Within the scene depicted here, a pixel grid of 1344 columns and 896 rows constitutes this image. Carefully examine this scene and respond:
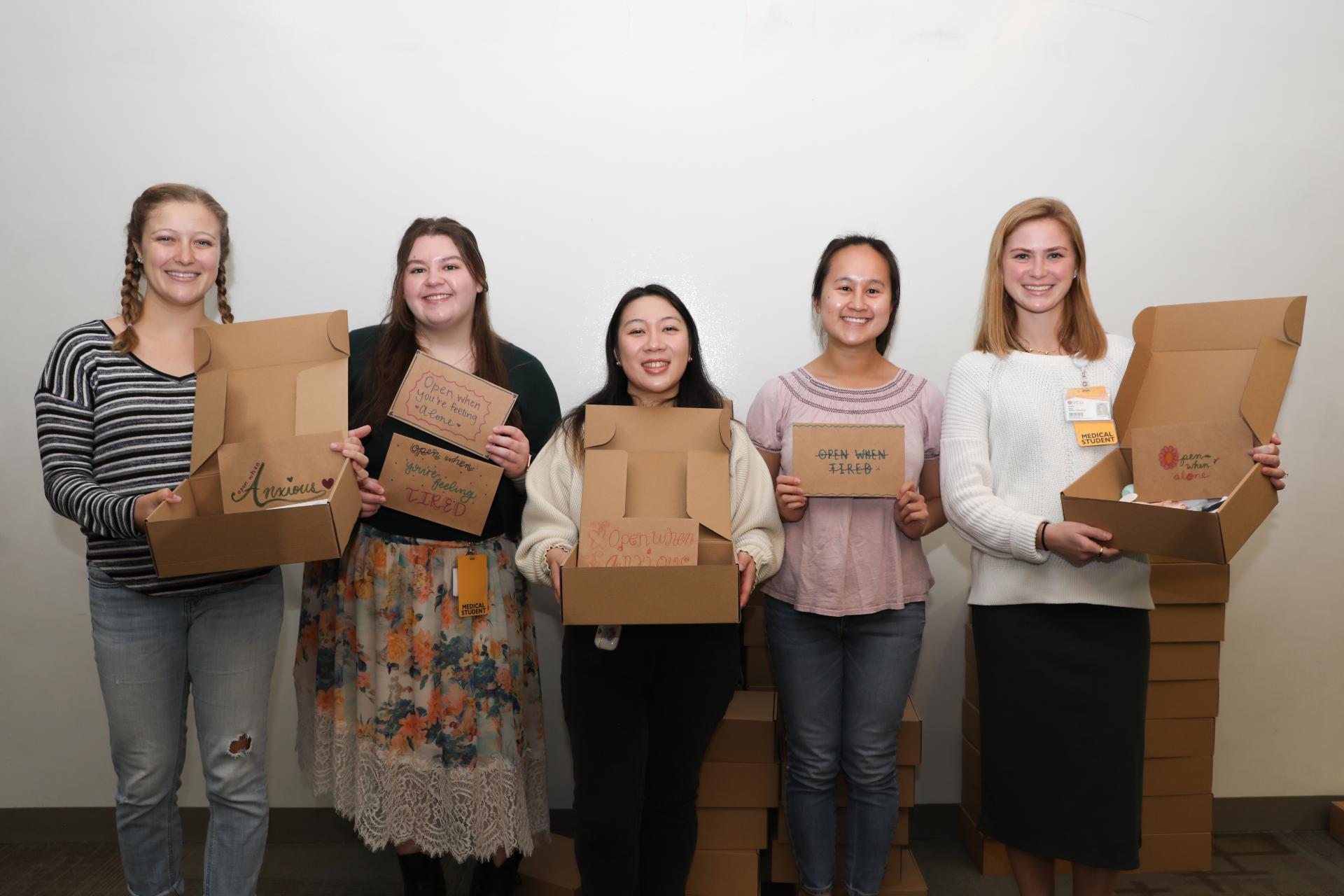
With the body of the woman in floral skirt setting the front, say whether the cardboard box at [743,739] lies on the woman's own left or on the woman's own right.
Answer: on the woman's own left

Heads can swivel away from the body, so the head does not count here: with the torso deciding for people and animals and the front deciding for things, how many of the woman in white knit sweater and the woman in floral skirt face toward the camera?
2

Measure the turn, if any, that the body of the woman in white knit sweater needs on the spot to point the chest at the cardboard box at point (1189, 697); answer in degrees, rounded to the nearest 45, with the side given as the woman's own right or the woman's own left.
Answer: approximately 180°

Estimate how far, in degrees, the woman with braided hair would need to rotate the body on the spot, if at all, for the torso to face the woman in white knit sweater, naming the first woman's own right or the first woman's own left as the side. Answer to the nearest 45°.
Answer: approximately 45° to the first woman's own left

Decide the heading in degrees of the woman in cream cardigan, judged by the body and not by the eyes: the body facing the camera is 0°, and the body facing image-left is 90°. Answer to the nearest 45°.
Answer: approximately 0°

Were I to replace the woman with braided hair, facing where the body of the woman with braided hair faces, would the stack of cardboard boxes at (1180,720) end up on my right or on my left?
on my left

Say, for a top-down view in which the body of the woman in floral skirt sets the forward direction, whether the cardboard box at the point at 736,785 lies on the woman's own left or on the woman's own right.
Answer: on the woman's own left

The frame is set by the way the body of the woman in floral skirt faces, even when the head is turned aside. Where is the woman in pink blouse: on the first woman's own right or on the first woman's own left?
on the first woman's own left
